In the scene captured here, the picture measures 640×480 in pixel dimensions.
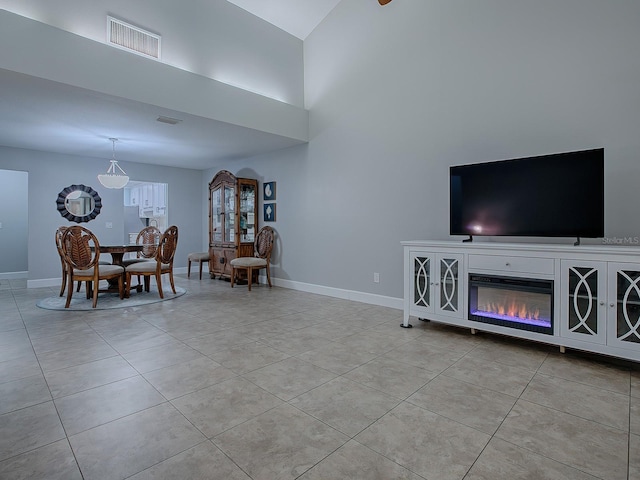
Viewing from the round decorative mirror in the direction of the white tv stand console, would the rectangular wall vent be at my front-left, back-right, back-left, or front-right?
front-right

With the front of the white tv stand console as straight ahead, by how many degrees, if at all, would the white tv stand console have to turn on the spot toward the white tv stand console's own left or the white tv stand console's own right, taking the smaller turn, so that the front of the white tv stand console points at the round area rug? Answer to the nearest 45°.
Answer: approximately 45° to the white tv stand console's own right

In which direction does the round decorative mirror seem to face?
toward the camera

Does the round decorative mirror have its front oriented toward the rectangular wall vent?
yes

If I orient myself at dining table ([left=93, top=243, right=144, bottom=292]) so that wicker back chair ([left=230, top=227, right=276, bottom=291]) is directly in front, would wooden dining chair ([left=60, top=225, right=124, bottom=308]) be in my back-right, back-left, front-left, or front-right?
back-right

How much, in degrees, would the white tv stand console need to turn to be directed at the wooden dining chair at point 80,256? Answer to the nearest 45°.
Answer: approximately 45° to its right

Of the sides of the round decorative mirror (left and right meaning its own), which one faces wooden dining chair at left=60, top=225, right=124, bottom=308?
front

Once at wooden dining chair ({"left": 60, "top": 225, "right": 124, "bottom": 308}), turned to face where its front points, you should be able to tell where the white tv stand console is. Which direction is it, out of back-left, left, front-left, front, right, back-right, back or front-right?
right

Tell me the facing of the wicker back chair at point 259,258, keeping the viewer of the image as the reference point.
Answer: facing the viewer and to the left of the viewer

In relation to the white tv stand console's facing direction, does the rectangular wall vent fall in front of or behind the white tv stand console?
in front

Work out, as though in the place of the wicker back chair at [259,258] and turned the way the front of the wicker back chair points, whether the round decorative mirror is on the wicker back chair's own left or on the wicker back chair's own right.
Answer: on the wicker back chair's own right

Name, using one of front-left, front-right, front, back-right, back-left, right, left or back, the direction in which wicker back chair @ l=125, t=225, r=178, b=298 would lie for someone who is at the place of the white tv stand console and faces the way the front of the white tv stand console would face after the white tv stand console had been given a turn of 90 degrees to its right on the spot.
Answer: front-left

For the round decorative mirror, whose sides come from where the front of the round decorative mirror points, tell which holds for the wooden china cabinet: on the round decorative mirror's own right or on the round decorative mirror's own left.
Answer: on the round decorative mirror's own left

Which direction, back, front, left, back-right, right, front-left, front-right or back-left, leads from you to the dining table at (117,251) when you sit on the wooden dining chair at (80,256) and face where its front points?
front

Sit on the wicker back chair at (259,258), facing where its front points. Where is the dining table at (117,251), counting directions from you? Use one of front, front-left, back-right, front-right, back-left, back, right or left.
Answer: front-right

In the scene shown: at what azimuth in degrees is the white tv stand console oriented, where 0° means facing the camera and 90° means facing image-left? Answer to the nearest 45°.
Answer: approximately 45°

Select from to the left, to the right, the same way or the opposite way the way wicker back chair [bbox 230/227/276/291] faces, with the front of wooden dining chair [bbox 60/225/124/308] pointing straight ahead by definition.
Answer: the opposite way

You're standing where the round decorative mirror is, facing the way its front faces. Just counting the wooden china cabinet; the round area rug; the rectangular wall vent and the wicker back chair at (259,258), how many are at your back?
0

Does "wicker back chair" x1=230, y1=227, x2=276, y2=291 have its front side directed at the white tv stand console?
no

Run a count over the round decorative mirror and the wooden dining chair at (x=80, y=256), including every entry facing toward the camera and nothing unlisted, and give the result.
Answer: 1

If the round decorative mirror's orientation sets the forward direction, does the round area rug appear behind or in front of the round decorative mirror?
in front
